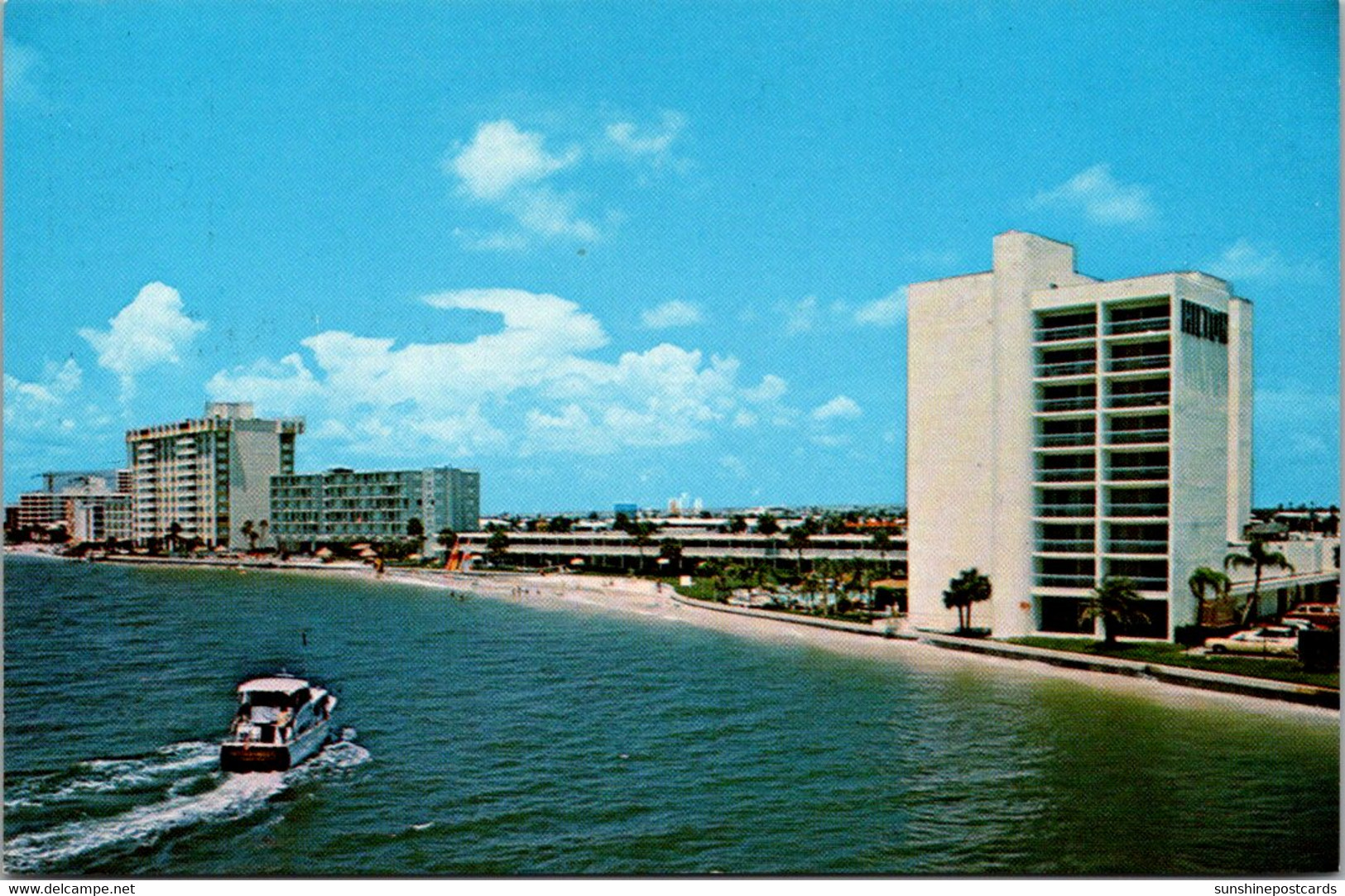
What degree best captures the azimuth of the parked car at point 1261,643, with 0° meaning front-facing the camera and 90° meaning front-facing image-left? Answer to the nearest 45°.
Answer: approximately 90°

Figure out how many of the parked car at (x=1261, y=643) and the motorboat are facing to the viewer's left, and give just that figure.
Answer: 1

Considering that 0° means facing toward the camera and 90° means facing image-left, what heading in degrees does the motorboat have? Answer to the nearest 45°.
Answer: approximately 225°

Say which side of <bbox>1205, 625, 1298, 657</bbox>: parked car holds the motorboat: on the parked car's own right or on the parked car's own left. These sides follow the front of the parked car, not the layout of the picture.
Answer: on the parked car's own left

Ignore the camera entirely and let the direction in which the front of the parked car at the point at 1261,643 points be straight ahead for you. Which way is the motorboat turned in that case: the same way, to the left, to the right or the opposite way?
to the right

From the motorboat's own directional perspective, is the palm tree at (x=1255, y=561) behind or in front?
in front

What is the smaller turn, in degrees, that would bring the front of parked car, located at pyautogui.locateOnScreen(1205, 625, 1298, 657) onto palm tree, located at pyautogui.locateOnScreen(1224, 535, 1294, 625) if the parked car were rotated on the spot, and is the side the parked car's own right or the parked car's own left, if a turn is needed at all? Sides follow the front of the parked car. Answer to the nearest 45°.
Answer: approximately 90° to the parked car's own right
